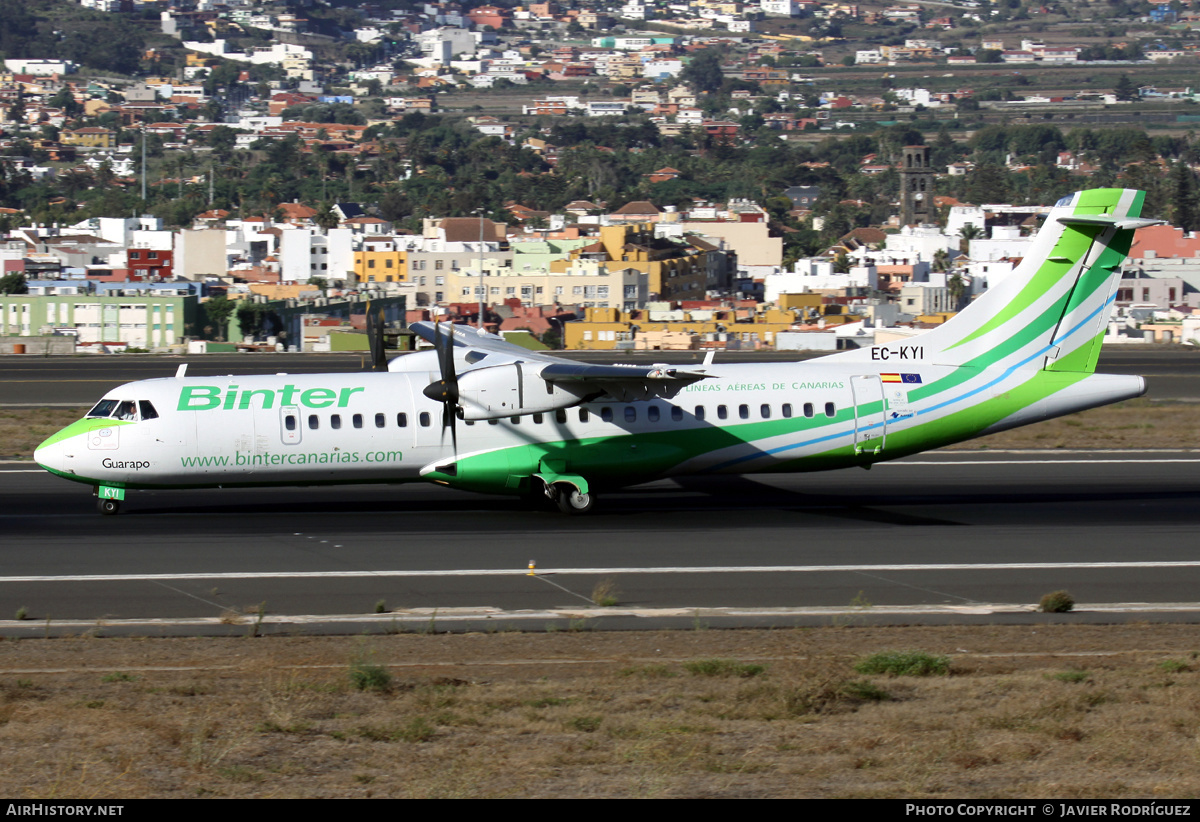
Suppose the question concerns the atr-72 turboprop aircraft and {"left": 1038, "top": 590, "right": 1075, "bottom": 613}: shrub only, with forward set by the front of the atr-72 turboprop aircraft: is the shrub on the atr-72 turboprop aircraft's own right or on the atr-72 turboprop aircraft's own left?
on the atr-72 turboprop aircraft's own left

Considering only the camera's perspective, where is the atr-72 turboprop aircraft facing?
facing to the left of the viewer

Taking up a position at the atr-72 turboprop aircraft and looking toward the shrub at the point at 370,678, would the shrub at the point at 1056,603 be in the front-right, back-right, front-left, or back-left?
front-left

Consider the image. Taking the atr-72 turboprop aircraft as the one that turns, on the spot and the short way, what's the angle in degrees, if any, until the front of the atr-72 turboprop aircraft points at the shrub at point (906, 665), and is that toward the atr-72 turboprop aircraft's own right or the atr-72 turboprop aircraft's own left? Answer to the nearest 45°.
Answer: approximately 90° to the atr-72 turboprop aircraft's own left

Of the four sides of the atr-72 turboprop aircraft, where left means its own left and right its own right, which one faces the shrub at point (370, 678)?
left

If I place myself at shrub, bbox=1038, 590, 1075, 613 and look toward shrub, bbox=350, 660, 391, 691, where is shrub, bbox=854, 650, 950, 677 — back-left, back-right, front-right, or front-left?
front-left

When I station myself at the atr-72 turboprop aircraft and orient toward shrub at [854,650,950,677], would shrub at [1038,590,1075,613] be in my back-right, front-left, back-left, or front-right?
front-left
